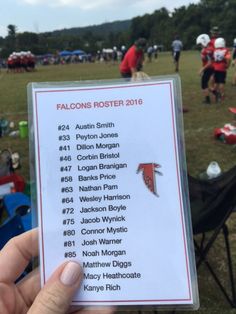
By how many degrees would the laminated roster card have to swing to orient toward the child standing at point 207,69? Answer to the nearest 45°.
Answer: approximately 180°

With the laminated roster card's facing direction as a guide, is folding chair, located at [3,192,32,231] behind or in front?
behind

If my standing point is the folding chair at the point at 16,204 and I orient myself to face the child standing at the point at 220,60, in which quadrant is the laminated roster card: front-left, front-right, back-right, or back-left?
back-right

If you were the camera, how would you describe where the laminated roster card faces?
facing the viewer

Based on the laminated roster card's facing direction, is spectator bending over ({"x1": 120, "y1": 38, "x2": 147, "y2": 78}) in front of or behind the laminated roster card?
behind
